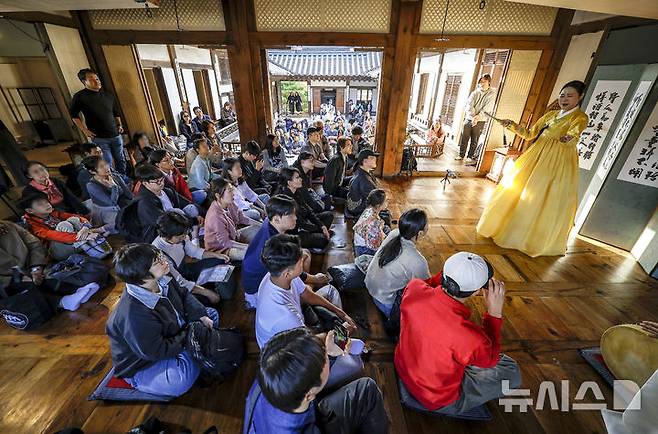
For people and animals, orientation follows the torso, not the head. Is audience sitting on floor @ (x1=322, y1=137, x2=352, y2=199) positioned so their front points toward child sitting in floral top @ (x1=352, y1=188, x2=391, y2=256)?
no

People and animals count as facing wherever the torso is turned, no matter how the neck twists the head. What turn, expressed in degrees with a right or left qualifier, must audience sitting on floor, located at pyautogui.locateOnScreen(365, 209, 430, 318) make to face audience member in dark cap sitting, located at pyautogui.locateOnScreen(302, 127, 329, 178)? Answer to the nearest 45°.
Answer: approximately 90° to their left

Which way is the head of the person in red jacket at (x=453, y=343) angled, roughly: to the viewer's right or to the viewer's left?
to the viewer's right

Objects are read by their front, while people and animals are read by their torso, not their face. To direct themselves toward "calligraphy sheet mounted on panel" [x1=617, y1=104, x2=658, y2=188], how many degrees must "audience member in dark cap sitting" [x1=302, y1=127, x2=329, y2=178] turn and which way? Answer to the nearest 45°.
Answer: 0° — they already face it

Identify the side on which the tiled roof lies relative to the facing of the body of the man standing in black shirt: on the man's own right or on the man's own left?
on the man's own left

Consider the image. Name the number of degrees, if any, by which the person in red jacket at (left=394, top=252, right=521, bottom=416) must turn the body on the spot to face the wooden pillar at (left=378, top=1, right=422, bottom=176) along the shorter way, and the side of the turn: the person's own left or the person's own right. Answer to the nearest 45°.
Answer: approximately 90° to the person's own left

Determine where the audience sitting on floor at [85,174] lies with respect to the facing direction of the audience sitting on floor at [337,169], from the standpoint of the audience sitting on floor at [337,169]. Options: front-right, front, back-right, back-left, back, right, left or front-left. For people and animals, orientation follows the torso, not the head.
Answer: back

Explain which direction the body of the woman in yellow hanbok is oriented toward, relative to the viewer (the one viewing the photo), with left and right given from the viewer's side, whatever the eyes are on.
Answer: facing the viewer and to the left of the viewer

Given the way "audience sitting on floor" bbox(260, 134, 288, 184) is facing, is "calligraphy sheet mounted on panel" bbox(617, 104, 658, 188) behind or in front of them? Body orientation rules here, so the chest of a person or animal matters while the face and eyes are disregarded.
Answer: in front

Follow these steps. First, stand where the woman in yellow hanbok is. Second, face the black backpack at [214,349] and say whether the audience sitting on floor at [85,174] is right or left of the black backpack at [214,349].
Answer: right

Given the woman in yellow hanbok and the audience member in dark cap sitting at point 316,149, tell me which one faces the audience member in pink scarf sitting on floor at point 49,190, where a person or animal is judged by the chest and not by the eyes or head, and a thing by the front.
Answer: the woman in yellow hanbok

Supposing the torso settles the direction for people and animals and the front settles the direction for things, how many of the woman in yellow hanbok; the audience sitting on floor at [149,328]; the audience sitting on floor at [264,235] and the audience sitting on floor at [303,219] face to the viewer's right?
3

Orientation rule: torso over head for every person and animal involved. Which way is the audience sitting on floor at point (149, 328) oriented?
to the viewer's right

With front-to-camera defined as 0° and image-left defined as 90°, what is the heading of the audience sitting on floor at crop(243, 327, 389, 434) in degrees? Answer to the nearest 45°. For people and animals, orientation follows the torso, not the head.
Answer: approximately 225°
